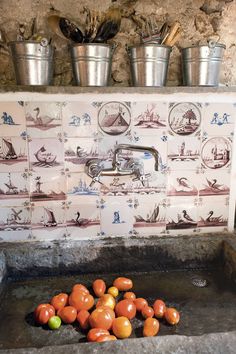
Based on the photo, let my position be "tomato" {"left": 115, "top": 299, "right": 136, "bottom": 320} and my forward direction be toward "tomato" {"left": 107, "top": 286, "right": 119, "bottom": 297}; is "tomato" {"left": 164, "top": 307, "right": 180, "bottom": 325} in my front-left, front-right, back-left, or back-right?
back-right

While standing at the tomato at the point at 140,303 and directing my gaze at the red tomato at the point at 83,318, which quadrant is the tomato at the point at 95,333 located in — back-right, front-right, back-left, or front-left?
front-left

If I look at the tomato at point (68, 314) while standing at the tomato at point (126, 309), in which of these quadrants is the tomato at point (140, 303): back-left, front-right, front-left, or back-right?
back-right

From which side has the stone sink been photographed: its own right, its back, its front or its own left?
front
